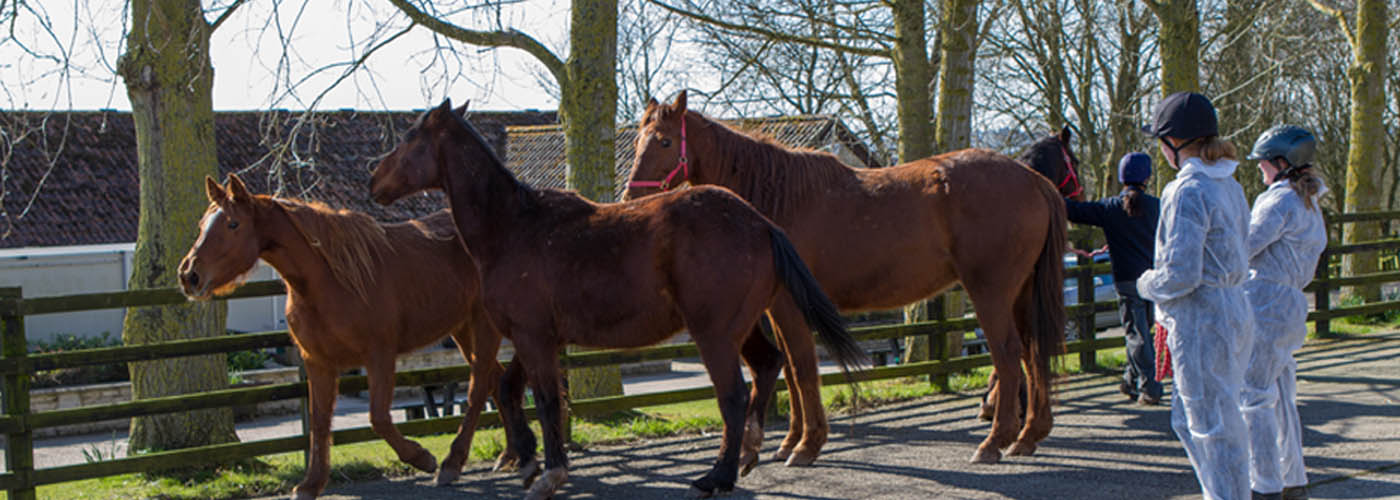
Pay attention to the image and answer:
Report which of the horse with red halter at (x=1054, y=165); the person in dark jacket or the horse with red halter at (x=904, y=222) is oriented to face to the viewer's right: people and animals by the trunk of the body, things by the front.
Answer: the horse with red halter at (x=1054, y=165)

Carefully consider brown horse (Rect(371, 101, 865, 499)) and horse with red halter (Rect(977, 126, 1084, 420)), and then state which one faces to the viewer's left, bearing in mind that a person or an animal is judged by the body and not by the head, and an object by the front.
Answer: the brown horse

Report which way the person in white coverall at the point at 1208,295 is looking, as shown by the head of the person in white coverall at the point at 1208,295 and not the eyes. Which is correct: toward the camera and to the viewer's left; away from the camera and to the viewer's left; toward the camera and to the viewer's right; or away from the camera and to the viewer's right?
away from the camera and to the viewer's left

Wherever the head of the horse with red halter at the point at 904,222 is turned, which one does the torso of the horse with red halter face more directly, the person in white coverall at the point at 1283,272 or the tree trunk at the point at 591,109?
the tree trunk

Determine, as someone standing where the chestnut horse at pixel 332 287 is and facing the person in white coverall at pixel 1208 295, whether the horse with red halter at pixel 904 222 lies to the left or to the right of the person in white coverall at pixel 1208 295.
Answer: left

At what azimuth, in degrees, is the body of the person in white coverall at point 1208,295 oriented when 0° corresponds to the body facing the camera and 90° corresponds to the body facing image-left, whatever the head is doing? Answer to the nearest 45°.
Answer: approximately 135°

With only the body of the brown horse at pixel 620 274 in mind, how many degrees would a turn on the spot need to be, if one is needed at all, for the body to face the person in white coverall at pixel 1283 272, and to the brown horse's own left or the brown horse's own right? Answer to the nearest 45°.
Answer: approximately 180°

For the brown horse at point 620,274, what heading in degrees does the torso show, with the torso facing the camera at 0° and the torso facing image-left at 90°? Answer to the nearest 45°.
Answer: approximately 90°

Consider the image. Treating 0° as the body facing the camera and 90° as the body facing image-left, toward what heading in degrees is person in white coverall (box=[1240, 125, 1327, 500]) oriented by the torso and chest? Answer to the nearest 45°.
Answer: approximately 90°
